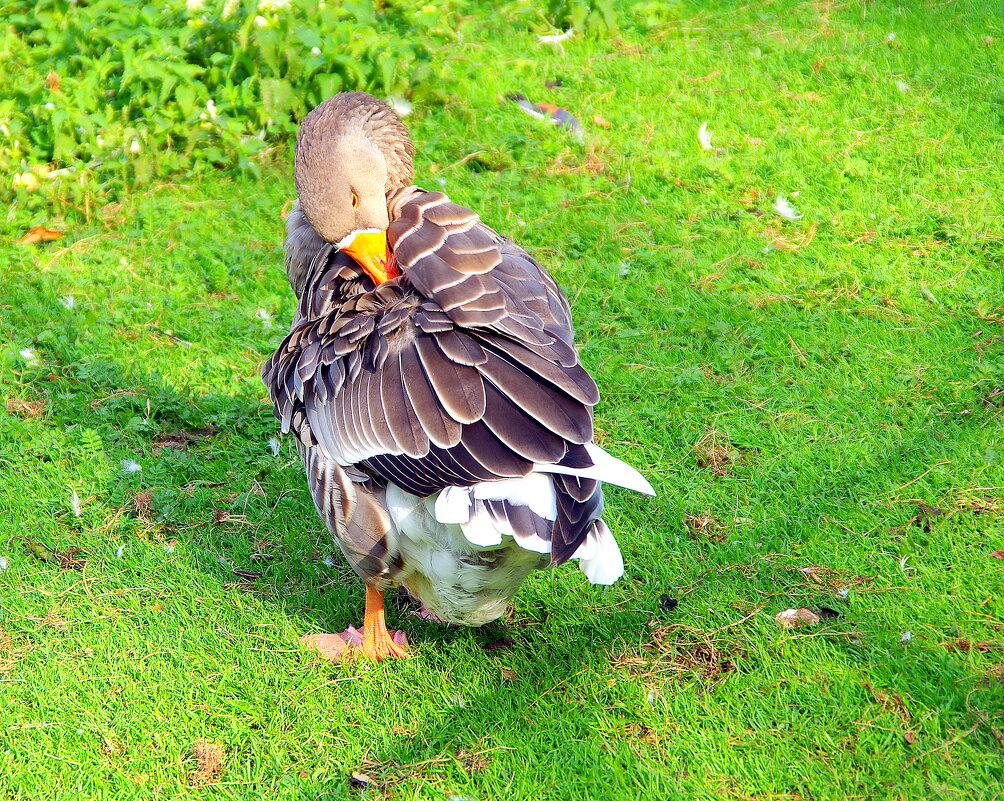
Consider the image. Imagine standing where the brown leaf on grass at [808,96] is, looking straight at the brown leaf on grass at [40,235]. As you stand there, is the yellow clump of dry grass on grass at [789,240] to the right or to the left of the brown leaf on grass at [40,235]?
left

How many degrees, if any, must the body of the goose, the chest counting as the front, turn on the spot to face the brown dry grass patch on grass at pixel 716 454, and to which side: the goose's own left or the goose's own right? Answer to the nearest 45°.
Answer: approximately 90° to the goose's own right

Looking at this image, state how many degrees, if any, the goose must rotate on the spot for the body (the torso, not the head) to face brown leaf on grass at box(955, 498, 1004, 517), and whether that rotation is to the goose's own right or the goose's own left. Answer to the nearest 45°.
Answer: approximately 135° to the goose's own right

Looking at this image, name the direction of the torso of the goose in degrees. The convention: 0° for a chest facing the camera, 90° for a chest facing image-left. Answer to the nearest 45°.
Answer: approximately 135°

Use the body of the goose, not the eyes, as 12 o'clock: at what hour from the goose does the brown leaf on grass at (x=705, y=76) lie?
The brown leaf on grass is roughly at 2 o'clock from the goose.
